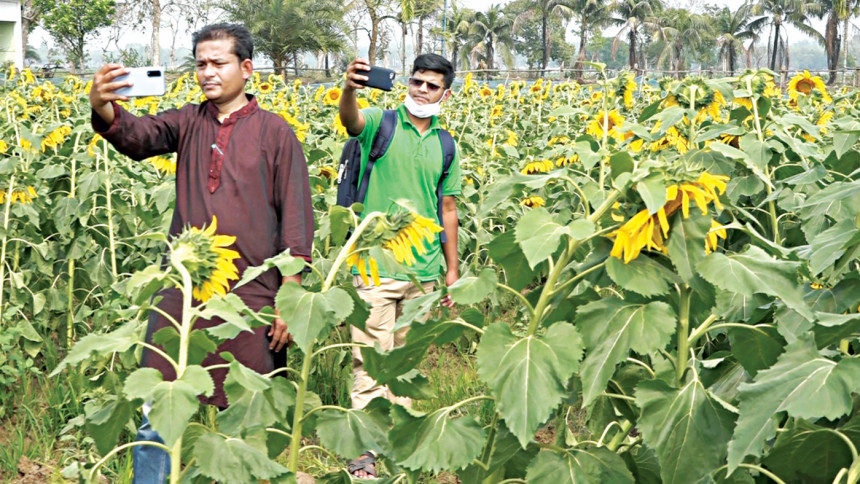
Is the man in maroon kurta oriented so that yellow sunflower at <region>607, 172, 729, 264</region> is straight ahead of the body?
no

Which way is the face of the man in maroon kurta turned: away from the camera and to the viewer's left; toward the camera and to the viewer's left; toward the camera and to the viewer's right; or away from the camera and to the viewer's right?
toward the camera and to the viewer's left

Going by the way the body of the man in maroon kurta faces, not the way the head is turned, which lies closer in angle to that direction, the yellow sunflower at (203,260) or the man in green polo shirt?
the yellow sunflower

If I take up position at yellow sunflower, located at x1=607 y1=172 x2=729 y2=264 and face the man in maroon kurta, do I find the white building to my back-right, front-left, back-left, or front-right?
front-right

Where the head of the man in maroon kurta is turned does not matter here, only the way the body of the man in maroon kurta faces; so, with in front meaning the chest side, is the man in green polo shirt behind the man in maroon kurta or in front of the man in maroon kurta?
behind

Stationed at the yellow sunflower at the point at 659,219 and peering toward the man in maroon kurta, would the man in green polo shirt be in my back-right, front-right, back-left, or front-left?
front-right

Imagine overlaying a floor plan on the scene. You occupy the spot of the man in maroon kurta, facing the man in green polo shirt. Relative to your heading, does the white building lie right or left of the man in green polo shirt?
left

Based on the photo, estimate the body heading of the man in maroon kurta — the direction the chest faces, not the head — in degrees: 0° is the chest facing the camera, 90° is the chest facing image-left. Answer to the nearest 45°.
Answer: approximately 45°

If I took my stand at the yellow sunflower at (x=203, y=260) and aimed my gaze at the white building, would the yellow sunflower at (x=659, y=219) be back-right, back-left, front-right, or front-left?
back-right

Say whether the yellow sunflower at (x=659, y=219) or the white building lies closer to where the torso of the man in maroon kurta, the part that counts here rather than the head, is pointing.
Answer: the yellow sunflower

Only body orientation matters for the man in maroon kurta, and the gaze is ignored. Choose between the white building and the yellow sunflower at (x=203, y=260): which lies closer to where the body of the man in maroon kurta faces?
the yellow sunflower

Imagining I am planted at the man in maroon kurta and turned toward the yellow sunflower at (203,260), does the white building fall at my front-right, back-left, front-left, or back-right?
back-right

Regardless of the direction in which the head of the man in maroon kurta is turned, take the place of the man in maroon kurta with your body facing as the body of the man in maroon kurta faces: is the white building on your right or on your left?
on your right

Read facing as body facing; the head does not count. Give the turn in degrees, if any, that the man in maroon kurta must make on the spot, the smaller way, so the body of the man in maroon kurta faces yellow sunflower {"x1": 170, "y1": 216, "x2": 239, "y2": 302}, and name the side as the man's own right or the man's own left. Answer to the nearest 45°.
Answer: approximately 45° to the man's own left
